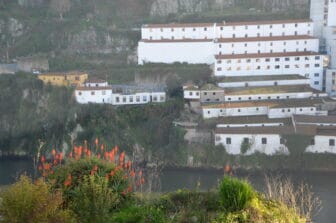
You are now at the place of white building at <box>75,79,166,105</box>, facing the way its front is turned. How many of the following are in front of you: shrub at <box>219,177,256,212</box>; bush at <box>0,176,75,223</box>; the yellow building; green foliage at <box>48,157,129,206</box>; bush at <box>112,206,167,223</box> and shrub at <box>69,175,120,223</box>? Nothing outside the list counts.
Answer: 5

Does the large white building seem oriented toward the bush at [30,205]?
yes

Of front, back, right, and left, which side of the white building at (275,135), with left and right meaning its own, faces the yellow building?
right

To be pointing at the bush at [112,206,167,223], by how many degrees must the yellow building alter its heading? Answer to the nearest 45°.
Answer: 0° — it already faces it

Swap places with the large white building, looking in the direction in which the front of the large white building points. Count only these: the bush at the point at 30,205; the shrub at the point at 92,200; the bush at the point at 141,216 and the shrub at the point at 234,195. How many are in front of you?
4

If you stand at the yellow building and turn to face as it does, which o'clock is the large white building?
The large white building is roughly at 9 o'clock from the yellow building.

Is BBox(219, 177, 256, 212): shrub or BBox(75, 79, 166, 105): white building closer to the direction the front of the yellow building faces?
the shrub

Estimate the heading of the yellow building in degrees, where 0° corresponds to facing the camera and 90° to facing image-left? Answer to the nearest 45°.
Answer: approximately 0°

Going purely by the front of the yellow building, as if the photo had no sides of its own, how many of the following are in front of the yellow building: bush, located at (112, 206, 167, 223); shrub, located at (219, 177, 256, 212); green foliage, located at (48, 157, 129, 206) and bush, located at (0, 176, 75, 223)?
4
